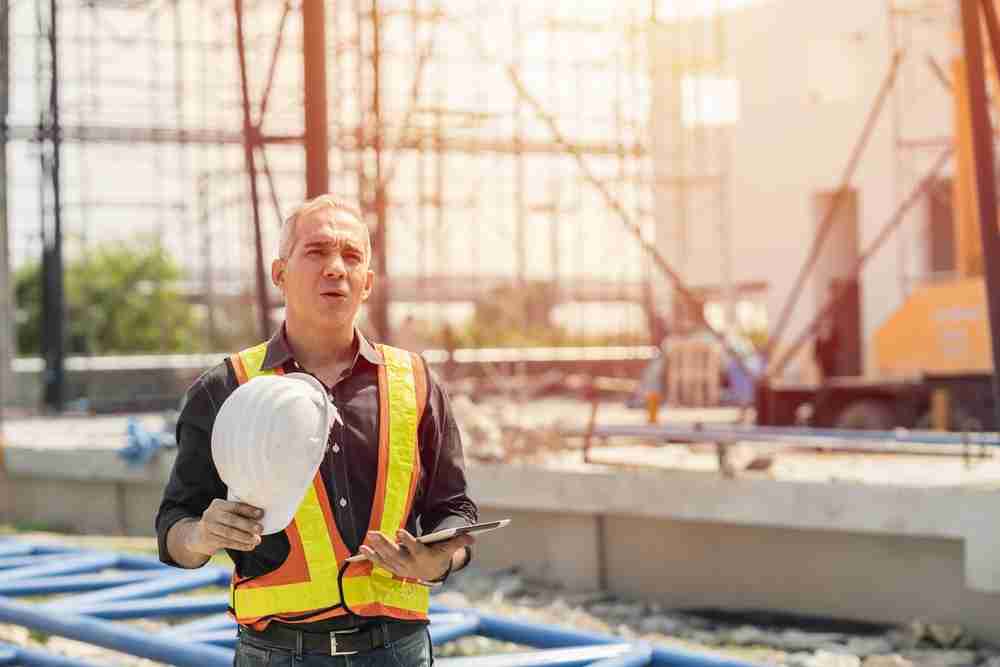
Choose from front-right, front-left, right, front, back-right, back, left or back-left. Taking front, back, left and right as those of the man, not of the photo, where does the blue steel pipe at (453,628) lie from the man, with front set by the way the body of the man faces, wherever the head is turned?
back

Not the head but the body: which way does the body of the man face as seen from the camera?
toward the camera

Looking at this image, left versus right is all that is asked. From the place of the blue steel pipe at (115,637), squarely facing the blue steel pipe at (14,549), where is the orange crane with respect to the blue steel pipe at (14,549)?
right

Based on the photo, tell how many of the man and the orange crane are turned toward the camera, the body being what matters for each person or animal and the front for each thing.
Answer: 1

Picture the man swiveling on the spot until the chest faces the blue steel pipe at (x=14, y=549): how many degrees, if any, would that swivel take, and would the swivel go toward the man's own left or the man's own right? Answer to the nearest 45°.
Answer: approximately 180°
